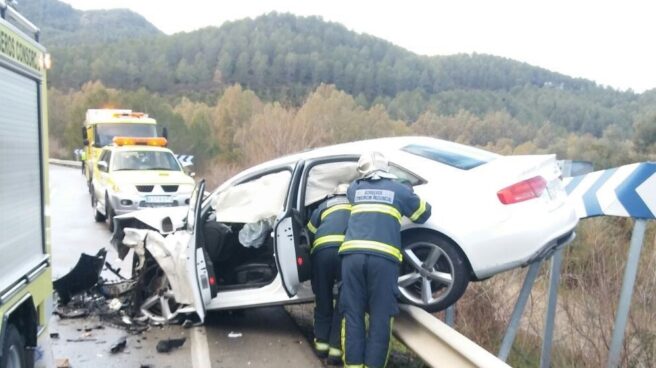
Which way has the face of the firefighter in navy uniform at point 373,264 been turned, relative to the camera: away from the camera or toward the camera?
away from the camera

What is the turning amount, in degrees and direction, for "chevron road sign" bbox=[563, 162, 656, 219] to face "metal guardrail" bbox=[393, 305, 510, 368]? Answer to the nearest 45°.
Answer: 0° — it already faces it

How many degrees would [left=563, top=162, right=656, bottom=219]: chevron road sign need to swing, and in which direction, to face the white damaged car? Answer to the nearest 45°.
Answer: approximately 45° to its right

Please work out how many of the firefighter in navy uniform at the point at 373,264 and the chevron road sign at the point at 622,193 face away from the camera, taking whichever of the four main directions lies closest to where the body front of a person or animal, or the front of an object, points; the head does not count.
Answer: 1

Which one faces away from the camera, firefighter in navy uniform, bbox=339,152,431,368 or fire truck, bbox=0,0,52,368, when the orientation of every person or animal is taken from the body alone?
the firefighter in navy uniform

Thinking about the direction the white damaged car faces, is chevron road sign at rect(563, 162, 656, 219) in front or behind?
behind

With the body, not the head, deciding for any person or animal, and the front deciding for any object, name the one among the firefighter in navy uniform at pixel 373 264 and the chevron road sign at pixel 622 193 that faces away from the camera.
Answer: the firefighter in navy uniform

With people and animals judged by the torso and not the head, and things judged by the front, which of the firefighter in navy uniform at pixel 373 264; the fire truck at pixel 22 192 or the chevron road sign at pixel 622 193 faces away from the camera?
the firefighter in navy uniform

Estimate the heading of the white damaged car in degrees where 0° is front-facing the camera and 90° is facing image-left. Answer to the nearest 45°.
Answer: approximately 135°

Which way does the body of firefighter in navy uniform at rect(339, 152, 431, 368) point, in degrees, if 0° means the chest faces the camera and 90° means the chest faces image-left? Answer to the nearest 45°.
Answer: approximately 180°
